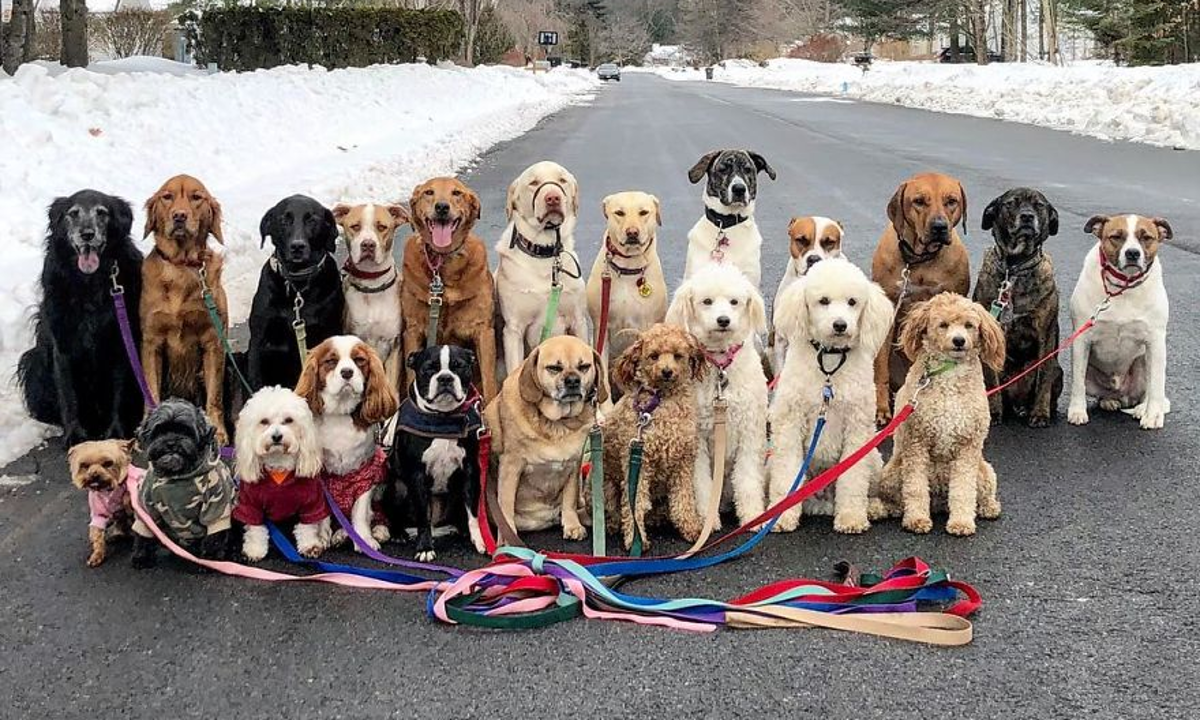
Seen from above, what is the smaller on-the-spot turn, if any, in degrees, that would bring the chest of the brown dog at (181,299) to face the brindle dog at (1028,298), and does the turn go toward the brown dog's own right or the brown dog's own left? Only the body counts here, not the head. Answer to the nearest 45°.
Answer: approximately 90° to the brown dog's own left

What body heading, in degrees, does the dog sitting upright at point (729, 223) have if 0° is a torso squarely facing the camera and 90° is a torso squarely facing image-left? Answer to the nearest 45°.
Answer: approximately 0°
